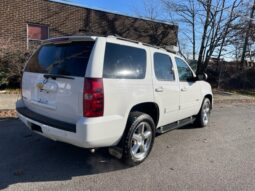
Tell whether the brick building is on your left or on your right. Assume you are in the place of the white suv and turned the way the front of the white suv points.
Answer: on your left

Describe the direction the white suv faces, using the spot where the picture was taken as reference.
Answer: facing away from the viewer and to the right of the viewer
